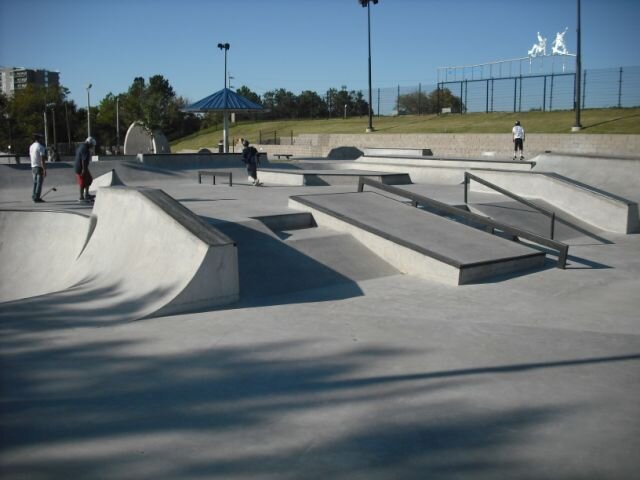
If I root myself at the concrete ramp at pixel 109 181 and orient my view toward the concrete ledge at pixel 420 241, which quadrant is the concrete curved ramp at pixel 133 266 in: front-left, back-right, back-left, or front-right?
front-right

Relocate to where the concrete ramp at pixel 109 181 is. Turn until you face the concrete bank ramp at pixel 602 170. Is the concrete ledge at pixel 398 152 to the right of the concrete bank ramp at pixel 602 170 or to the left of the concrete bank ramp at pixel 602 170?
left

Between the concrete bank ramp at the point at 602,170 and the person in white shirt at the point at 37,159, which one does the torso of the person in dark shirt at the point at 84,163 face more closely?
the concrete bank ramp

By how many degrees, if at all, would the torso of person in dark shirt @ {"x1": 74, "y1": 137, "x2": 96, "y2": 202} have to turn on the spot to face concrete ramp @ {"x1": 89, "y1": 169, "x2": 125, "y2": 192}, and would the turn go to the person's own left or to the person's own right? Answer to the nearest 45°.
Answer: approximately 90° to the person's own left

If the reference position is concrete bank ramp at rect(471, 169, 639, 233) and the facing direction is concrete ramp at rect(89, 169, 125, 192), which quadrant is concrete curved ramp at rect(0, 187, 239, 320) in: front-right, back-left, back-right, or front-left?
front-left

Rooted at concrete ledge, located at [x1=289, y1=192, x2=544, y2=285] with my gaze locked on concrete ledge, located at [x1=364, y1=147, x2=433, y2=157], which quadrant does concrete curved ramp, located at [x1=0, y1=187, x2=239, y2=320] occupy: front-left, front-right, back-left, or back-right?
back-left

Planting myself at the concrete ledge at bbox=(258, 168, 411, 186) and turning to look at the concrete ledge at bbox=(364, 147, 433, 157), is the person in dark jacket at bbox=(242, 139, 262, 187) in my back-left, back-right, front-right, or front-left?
back-left

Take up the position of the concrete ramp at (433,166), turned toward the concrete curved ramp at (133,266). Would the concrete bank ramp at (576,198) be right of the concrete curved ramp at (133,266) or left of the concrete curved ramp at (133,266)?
left
